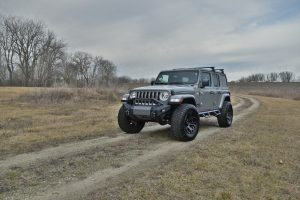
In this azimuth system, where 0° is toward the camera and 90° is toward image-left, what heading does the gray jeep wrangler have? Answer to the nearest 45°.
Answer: approximately 45°
